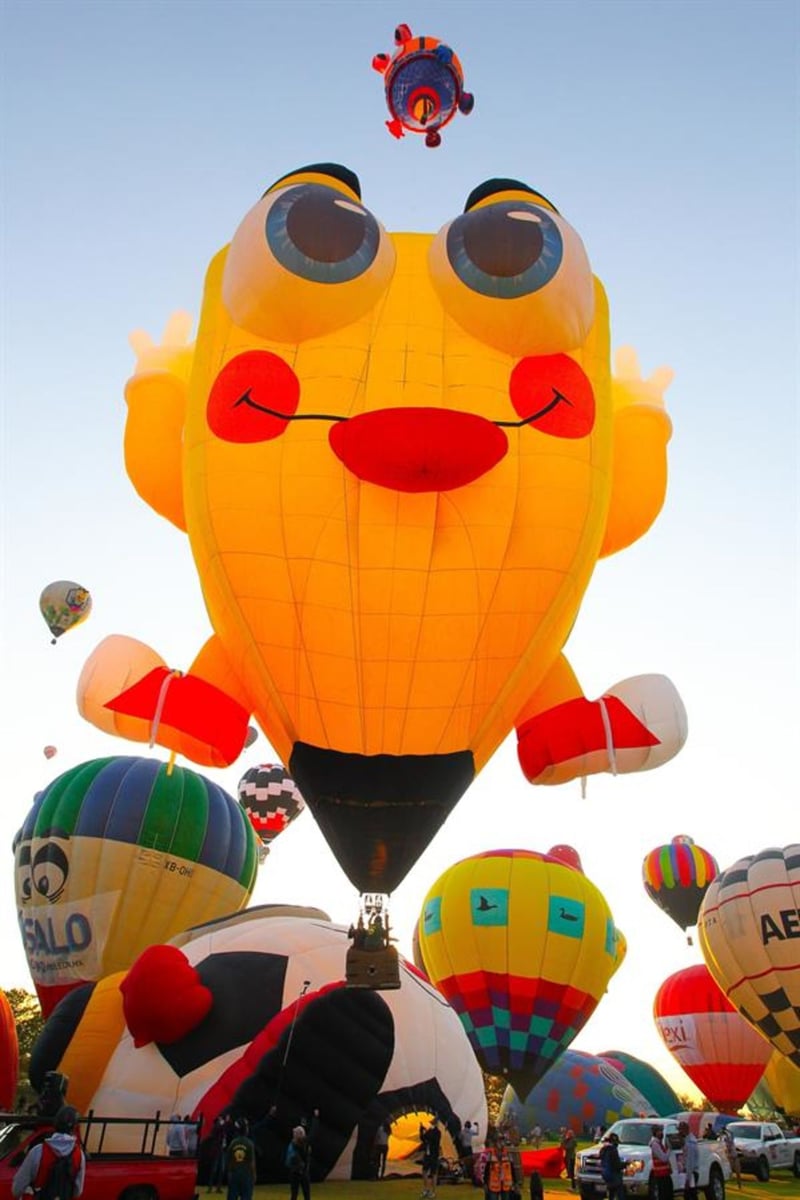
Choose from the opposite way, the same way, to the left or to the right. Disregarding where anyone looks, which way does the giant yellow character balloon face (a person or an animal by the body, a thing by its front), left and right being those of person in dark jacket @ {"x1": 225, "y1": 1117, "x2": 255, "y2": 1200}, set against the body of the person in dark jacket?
the opposite way

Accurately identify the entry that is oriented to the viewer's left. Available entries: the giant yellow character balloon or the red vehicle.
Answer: the red vehicle

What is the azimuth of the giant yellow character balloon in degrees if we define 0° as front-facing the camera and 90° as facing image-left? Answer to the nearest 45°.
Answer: approximately 0°

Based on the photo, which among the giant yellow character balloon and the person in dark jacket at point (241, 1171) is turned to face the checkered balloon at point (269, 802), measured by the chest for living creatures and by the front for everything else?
the person in dark jacket

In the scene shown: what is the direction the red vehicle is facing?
to the viewer's left

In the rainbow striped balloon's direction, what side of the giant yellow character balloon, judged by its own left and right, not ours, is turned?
back

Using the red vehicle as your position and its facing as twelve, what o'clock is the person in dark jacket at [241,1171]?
The person in dark jacket is roughly at 7 o'clock from the red vehicle.

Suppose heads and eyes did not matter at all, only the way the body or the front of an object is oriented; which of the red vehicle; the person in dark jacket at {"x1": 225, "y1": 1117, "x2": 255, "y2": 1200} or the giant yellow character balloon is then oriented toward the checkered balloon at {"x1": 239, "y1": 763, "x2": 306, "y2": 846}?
the person in dark jacket

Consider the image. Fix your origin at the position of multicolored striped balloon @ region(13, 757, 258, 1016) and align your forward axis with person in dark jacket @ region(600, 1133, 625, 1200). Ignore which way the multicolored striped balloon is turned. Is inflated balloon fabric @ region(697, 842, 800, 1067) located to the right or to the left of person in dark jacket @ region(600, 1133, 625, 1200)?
left

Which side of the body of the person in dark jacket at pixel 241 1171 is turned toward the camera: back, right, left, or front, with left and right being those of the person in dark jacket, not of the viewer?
back

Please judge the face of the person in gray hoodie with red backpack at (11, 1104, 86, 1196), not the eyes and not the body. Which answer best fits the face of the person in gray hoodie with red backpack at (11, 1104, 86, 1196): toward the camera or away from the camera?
away from the camera
